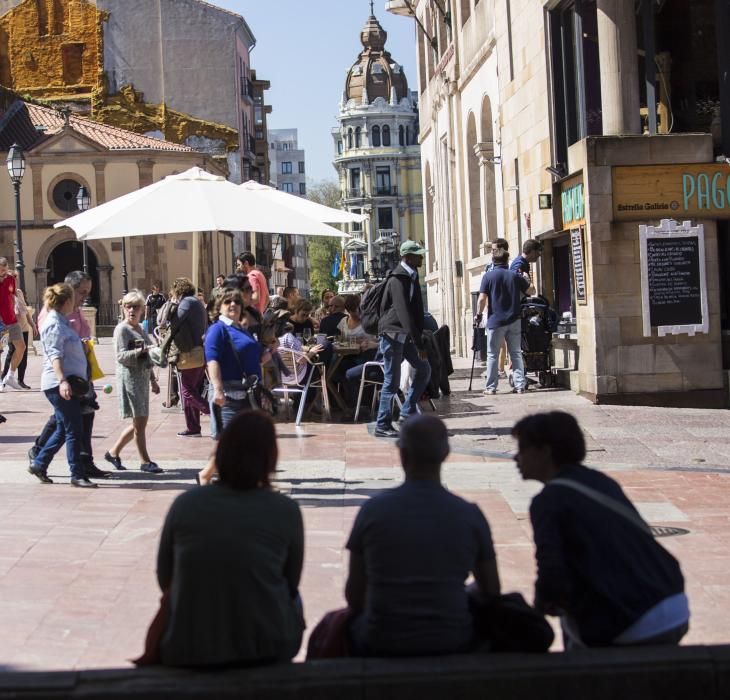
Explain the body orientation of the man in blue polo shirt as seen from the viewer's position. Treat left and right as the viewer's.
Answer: facing away from the viewer

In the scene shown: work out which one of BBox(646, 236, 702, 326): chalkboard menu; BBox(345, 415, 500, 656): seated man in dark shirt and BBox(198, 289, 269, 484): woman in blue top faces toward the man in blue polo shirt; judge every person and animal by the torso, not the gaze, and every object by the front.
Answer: the seated man in dark shirt

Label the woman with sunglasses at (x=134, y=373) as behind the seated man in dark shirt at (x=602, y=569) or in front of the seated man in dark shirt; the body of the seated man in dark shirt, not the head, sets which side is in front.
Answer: in front

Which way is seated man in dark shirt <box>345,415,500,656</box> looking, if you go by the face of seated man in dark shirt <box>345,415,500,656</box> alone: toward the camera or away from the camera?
away from the camera

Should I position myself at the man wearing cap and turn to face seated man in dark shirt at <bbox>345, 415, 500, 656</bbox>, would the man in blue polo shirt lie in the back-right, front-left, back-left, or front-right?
back-left

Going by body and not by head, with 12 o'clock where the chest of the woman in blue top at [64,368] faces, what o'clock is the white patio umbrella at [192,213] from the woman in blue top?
The white patio umbrella is roughly at 10 o'clock from the woman in blue top.

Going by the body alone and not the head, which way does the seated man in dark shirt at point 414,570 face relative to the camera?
away from the camera

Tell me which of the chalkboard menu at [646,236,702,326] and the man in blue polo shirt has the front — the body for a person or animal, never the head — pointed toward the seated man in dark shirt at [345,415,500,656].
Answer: the chalkboard menu

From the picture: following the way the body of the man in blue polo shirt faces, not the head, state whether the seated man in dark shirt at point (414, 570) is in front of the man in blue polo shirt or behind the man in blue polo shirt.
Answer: behind

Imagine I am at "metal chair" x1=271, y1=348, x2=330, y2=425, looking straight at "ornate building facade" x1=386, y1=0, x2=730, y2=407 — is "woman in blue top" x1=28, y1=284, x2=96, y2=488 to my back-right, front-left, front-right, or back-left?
back-right

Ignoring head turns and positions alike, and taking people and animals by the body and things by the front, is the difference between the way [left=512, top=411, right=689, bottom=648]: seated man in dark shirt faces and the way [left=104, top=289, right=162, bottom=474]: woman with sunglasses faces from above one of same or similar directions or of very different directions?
very different directions

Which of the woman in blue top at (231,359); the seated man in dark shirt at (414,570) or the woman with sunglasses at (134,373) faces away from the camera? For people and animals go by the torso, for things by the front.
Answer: the seated man in dark shirt

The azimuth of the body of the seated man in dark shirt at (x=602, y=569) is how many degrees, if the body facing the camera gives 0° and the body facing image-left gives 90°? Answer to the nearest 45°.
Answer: approximately 135°

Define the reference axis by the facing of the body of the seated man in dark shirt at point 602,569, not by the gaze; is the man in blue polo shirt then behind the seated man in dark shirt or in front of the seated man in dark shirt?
in front
